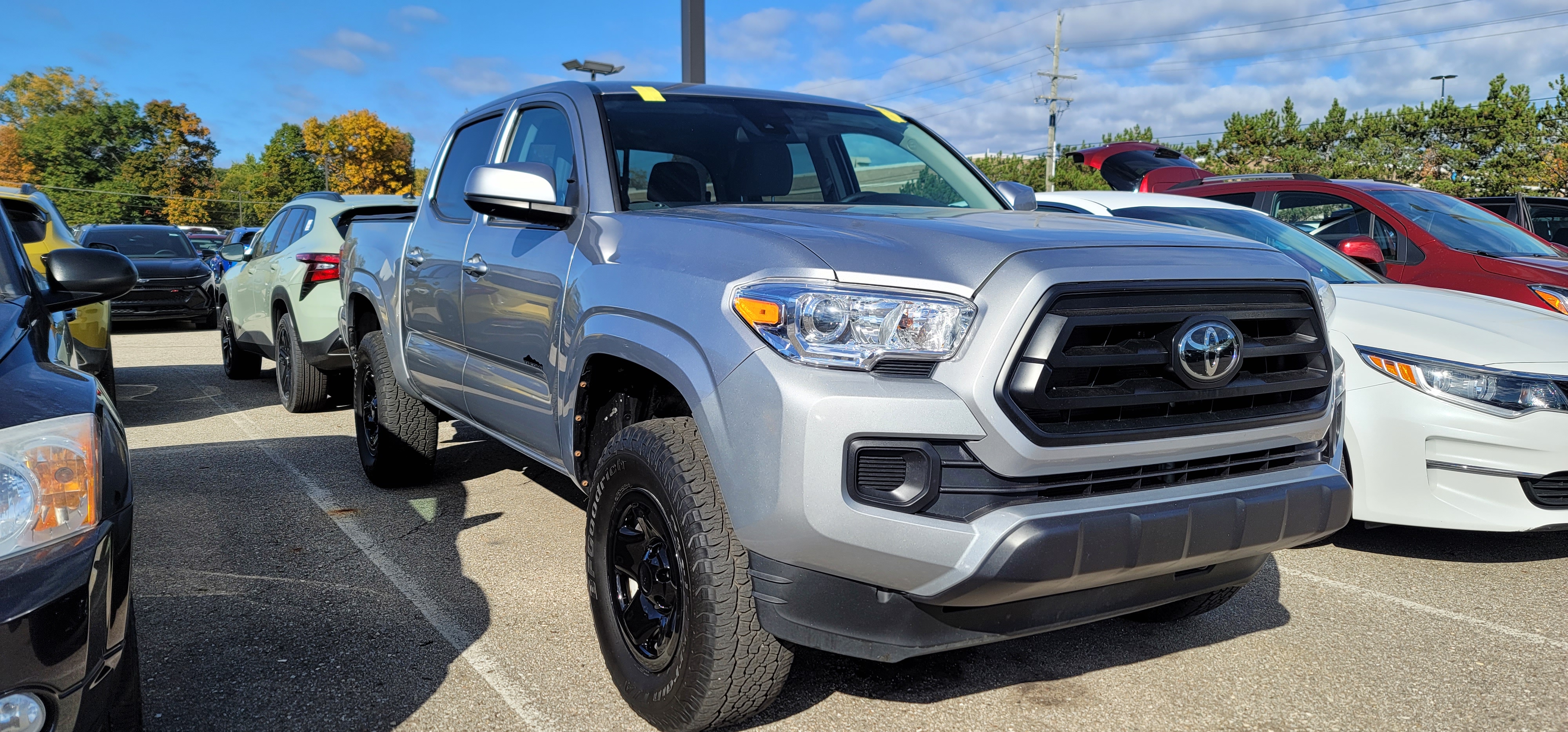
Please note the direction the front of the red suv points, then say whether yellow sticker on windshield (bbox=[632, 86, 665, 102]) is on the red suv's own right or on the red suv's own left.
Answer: on the red suv's own right

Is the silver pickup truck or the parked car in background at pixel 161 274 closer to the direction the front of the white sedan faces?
the silver pickup truck

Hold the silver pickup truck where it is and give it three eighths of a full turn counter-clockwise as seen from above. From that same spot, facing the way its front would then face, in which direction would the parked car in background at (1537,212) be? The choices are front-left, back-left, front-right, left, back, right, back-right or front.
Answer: front-right

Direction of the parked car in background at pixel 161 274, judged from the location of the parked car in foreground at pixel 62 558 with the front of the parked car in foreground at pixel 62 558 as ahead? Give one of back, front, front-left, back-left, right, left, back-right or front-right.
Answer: back
